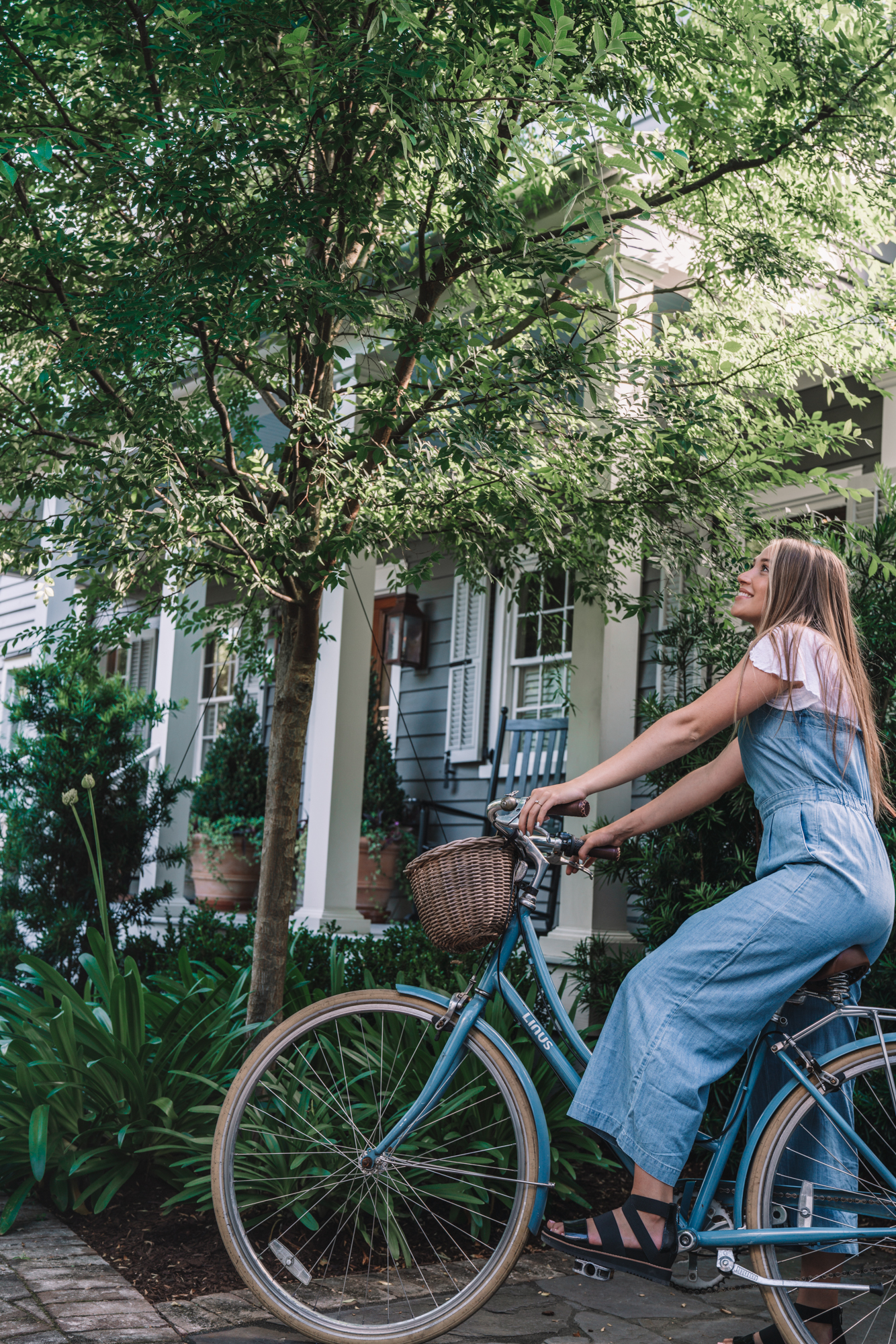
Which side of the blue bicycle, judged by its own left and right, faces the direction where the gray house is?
right

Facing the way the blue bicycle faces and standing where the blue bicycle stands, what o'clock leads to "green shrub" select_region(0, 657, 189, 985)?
The green shrub is roughly at 2 o'clock from the blue bicycle.

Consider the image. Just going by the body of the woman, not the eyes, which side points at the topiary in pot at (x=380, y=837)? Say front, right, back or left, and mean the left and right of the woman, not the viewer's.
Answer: right

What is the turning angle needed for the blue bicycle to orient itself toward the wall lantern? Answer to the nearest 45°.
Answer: approximately 90° to its right

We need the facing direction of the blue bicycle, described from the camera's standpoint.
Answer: facing to the left of the viewer

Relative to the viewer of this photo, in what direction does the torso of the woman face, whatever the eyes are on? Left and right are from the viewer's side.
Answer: facing to the left of the viewer

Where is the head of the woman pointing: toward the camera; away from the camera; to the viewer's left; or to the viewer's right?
to the viewer's left

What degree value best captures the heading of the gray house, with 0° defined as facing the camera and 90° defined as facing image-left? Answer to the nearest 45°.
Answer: approximately 45°

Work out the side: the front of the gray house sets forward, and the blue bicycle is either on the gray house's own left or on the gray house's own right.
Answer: on the gray house's own left
